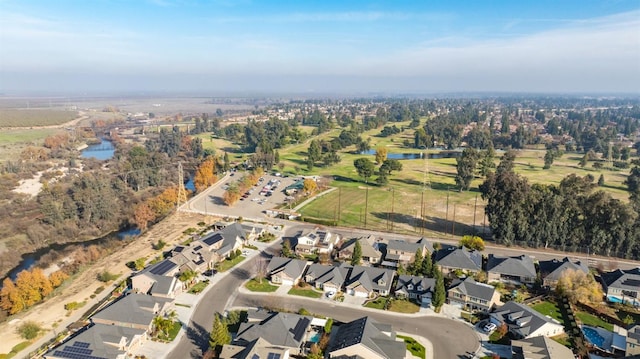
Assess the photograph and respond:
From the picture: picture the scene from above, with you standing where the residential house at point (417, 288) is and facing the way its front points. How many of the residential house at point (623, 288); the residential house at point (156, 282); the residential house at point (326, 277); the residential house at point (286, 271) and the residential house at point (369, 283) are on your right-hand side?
4

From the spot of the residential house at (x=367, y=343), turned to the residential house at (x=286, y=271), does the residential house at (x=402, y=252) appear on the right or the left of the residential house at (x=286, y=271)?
right

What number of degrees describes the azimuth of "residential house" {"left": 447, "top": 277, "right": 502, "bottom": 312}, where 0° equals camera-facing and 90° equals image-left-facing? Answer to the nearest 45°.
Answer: approximately 45°

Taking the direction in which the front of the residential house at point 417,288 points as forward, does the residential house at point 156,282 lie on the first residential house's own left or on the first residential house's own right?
on the first residential house's own right

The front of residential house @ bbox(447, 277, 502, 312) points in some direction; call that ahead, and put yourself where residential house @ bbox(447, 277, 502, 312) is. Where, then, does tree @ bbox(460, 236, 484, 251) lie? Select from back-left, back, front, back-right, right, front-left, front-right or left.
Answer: back-right

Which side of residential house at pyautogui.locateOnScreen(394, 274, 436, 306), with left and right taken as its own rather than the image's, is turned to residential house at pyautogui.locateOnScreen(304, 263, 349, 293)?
right

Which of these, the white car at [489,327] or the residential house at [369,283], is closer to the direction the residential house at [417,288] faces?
the white car

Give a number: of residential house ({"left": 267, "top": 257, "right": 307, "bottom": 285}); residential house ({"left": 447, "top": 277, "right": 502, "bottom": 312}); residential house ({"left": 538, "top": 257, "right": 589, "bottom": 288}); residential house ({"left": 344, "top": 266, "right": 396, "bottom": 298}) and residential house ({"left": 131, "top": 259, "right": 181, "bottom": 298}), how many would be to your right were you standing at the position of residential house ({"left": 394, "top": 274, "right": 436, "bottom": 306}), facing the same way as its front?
3

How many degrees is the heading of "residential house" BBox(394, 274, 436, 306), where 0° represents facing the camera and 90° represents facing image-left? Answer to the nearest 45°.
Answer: approximately 0°
